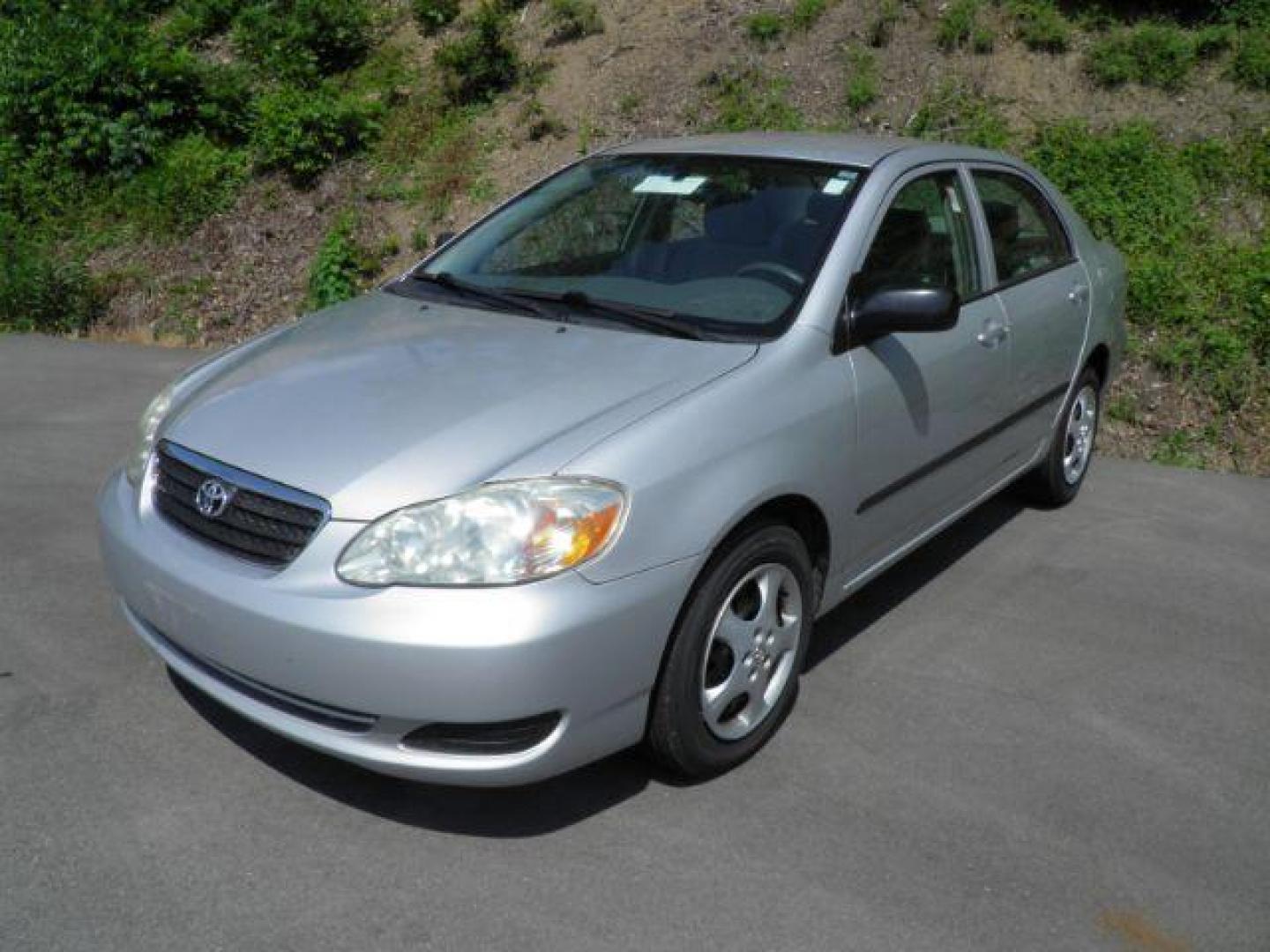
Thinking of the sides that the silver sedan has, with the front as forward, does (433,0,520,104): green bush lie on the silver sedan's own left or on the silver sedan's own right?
on the silver sedan's own right

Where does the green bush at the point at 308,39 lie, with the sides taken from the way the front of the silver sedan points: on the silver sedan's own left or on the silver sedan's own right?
on the silver sedan's own right

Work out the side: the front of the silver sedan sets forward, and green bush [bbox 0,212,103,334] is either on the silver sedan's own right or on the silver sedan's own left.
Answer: on the silver sedan's own right

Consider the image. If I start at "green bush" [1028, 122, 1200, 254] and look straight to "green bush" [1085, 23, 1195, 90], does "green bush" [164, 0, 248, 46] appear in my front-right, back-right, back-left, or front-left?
front-left

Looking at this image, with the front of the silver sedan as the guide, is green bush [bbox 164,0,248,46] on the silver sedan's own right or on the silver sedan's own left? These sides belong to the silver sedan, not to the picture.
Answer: on the silver sedan's own right

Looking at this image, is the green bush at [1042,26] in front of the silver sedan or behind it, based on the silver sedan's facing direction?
behind

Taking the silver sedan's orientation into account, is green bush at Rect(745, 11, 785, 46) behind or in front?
behind

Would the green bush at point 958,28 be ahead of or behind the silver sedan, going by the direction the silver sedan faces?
behind

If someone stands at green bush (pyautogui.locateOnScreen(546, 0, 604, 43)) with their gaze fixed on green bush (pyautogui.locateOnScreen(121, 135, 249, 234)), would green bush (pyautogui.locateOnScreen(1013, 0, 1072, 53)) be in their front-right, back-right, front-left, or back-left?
back-left

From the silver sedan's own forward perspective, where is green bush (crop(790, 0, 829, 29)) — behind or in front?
behind

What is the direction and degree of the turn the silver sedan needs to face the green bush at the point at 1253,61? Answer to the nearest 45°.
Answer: approximately 180°

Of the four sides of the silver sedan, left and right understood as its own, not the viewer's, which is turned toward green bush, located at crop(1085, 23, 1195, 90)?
back

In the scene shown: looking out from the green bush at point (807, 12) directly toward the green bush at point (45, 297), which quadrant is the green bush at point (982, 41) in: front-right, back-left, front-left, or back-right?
back-left
